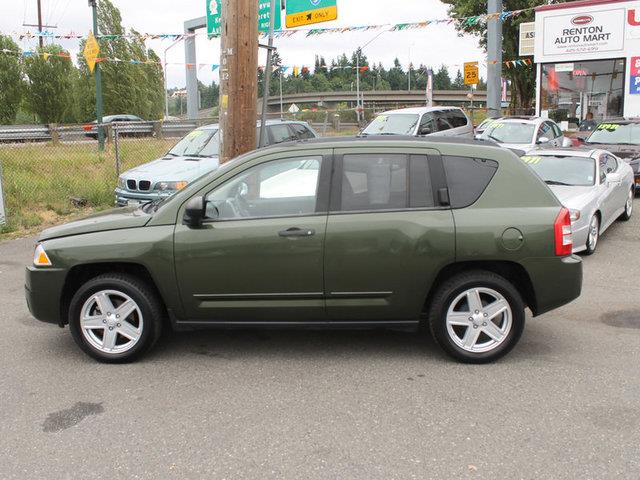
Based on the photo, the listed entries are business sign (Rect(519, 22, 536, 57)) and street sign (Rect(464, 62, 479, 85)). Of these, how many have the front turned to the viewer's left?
0

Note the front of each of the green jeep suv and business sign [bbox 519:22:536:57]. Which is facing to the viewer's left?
the green jeep suv

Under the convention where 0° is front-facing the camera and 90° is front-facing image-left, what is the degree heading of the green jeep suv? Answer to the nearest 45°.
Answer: approximately 90°

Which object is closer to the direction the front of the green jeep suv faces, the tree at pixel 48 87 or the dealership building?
the tree

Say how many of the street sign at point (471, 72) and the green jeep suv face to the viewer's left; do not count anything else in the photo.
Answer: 1

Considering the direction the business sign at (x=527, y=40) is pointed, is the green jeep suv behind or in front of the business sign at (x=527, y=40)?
in front

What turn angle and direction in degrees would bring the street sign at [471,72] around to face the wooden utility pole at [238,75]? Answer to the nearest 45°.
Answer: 0° — it already faces it

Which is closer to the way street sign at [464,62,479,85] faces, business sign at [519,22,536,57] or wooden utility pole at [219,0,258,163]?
the wooden utility pole

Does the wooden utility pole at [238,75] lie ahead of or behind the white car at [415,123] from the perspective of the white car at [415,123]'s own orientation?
ahead

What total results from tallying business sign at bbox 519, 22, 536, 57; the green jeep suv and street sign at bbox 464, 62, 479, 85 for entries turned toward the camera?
2

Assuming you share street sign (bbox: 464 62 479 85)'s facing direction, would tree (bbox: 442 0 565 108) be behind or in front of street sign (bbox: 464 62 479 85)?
behind
